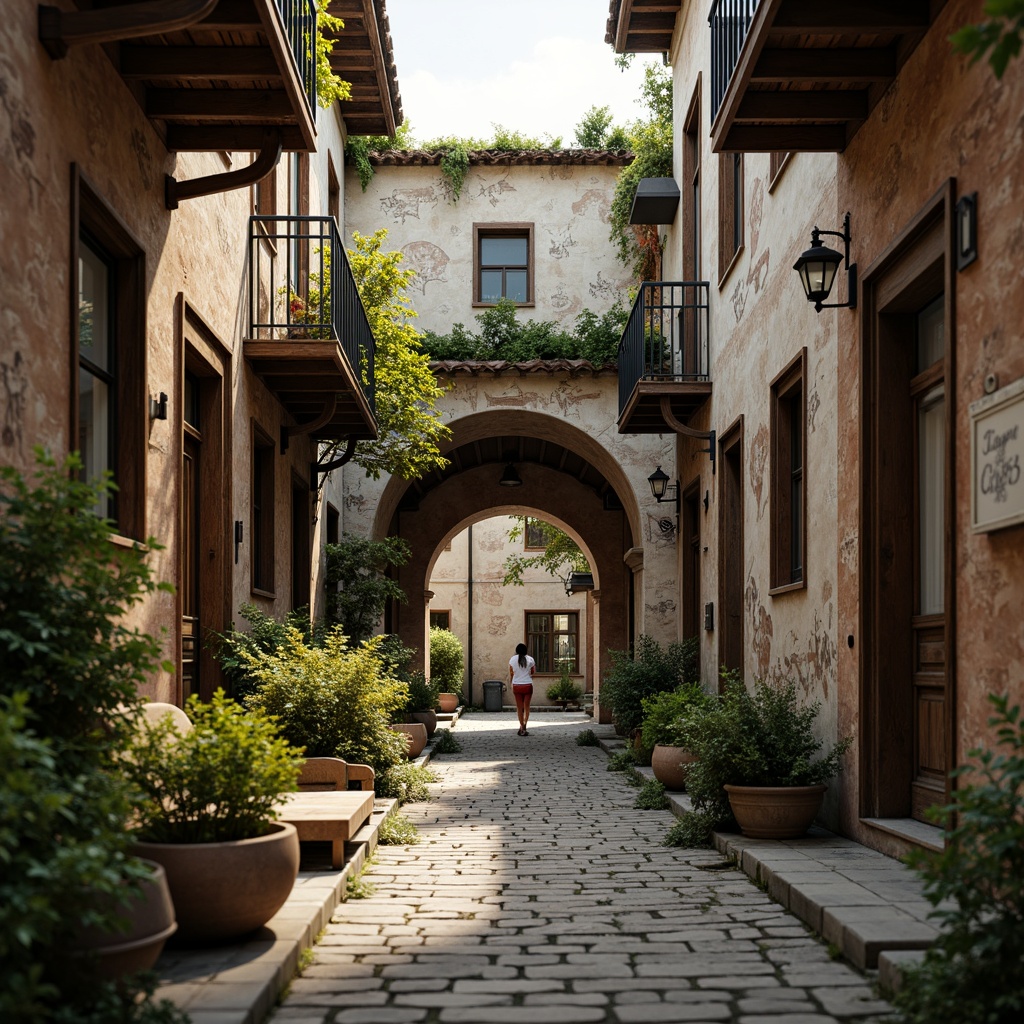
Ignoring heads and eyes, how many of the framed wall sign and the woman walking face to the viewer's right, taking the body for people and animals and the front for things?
0

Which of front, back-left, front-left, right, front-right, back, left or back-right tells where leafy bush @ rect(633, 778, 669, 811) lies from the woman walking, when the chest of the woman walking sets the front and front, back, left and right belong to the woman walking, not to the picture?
back

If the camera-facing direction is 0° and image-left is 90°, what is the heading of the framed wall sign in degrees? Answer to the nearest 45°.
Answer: approximately 45°

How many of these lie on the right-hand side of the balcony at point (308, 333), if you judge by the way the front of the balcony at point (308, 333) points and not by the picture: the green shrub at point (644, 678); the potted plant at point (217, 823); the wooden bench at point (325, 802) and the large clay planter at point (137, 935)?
3

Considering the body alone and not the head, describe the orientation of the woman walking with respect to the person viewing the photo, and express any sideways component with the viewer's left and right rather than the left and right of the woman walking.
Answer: facing away from the viewer

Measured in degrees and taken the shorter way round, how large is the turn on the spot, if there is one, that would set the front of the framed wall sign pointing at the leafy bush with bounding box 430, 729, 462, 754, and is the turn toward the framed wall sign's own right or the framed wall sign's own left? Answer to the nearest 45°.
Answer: approximately 90° to the framed wall sign's own right

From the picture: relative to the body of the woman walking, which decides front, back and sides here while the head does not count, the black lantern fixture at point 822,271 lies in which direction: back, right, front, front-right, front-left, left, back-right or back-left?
back

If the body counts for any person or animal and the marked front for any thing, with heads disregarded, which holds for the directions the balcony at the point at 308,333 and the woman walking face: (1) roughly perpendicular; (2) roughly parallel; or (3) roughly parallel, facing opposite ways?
roughly perpendicular

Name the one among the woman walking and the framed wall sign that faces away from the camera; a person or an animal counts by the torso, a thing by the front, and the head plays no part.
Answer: the woman walking

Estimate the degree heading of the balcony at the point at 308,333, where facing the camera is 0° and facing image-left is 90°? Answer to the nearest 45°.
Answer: approximately 270°

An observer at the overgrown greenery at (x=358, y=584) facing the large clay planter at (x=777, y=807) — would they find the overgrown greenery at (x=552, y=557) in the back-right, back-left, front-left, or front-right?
back-left

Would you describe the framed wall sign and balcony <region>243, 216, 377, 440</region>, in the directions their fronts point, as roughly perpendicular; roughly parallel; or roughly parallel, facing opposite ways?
roughly parallel, facing opposite ways

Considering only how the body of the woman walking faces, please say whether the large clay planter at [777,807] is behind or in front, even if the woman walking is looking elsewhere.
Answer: behind

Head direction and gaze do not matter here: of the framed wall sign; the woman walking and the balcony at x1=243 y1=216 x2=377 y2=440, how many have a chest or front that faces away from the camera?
1

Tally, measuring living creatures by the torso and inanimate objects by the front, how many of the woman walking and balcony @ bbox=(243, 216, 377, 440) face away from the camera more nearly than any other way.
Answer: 1
